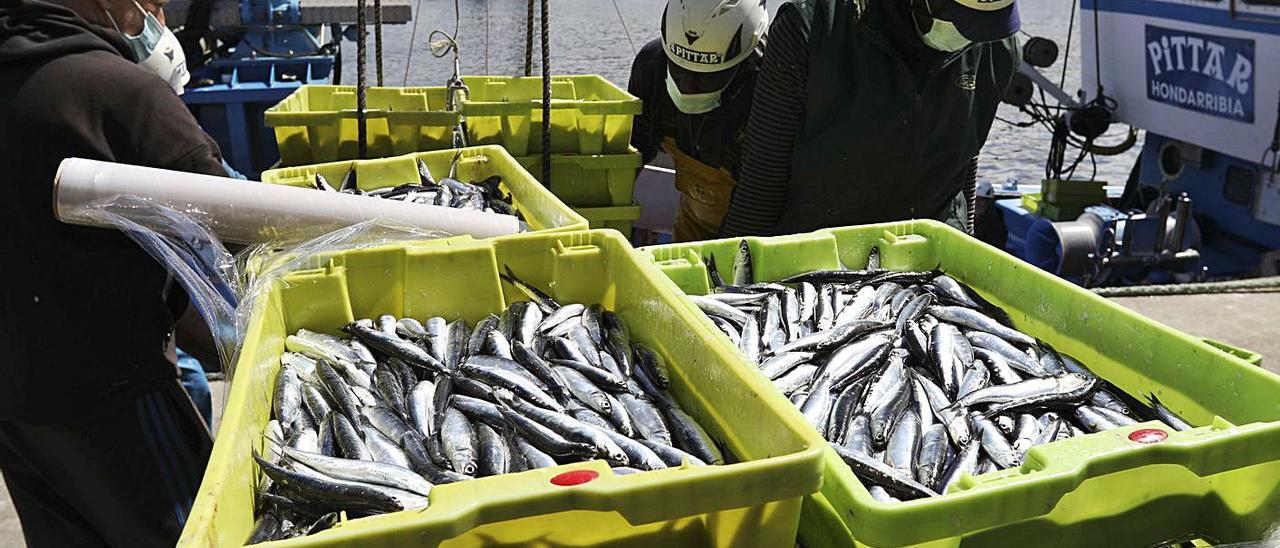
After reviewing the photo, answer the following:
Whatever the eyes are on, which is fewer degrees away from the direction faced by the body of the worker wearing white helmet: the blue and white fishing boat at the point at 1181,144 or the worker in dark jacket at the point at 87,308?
the worker in dark jacket

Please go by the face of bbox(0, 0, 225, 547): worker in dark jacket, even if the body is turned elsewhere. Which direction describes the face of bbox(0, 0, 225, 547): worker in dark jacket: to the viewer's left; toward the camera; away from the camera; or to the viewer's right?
to the viewer's right

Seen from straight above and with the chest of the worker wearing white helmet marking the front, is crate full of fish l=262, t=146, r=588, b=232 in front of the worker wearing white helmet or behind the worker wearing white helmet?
in front

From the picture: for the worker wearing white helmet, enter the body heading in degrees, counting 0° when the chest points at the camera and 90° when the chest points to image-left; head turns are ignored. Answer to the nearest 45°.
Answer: approximately 0°

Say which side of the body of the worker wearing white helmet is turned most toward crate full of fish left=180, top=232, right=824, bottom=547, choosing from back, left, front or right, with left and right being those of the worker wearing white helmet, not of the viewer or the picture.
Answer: front
